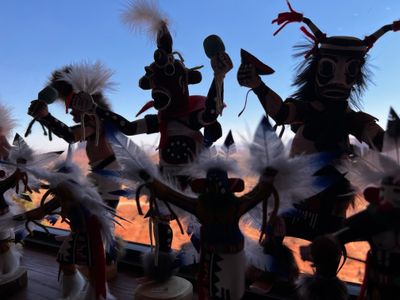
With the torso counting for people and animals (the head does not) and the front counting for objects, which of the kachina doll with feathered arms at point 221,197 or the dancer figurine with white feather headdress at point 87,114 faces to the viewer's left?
the dancer figurine with white feather headdress at point 87,114

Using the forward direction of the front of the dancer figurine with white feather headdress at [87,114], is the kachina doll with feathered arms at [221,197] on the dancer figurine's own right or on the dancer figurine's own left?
on the dancer figurine's own left

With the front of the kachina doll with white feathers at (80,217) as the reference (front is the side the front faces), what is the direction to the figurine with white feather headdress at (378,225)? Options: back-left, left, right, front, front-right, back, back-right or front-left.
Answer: back-left

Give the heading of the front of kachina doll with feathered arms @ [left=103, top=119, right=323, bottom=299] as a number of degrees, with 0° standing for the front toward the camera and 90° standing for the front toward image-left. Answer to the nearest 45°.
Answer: approximately 0°
